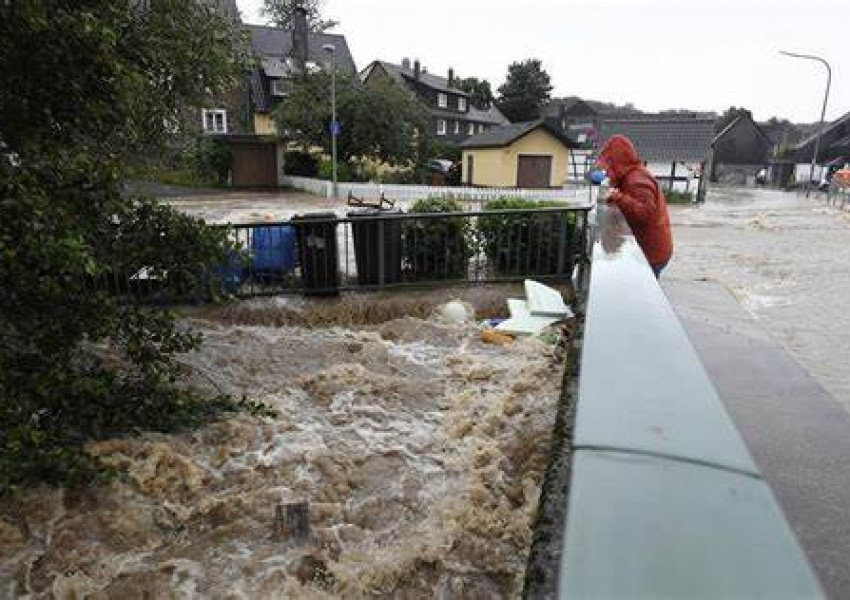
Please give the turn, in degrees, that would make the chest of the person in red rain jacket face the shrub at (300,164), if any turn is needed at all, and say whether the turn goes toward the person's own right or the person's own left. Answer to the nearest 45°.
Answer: approximately 45° to the person's own right

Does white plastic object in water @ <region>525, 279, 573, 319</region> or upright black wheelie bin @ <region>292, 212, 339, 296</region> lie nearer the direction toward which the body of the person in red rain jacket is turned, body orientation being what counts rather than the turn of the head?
the upright black wheelie bin

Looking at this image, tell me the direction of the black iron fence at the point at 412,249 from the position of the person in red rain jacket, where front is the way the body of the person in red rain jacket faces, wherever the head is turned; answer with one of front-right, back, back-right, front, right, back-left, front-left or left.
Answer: front-right

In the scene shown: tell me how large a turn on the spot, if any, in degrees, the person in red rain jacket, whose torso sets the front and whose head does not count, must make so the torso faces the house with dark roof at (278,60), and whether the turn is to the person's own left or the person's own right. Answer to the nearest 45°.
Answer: approximately 45° to the person's own right

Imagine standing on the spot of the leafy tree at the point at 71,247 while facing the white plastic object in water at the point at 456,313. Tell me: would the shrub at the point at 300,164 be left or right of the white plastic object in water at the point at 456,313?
left

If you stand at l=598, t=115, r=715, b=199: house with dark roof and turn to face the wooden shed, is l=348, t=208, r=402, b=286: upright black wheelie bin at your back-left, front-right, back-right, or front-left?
front-left

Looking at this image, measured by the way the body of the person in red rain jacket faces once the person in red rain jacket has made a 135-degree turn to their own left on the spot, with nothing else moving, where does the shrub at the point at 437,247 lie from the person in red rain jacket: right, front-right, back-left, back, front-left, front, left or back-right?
back

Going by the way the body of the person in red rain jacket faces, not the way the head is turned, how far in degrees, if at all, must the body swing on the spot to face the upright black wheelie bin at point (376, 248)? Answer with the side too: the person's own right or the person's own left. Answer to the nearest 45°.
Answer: approximately 45° to the person's own right

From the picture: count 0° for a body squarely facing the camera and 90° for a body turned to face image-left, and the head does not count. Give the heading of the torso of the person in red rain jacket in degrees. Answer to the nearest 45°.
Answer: approximately 90°

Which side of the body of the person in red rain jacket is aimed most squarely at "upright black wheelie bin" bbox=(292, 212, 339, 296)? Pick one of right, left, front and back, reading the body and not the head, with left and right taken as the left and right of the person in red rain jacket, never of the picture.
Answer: front

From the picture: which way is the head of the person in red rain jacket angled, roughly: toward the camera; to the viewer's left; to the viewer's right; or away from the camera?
to the viewer's left

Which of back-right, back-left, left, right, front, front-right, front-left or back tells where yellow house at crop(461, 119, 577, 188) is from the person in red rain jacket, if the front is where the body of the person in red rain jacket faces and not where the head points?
right
